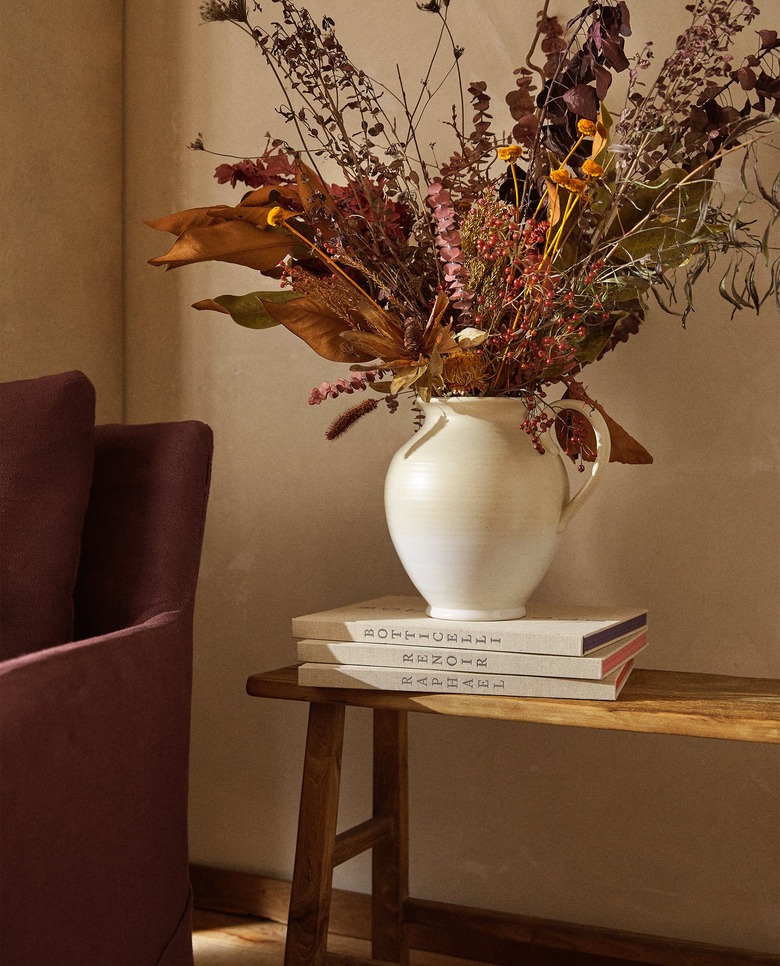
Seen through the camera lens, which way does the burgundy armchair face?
facing the viewer and to the left of the viewer

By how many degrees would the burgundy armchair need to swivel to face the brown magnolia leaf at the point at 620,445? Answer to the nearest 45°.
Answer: approximately 135° to its left
